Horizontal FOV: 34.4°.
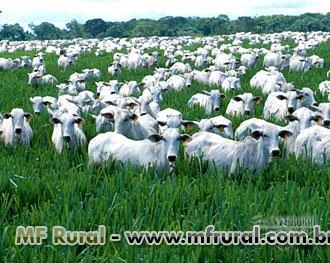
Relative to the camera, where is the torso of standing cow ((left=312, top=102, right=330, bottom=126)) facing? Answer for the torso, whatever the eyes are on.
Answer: toward the camera

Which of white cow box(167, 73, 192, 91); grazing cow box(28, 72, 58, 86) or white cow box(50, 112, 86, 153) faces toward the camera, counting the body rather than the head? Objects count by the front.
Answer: white cow box(50, 112, 86, 153)

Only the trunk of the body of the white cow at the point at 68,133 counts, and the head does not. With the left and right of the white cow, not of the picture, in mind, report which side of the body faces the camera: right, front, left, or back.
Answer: front

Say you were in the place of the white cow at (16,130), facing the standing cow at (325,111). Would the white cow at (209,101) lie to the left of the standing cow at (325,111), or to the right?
left

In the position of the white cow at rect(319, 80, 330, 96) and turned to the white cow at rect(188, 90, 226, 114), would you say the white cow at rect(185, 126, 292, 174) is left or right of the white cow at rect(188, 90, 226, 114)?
left

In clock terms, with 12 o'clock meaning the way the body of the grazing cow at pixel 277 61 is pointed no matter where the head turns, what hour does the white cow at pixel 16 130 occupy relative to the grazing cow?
The white cow is roughly at 2 o'clock from the grazing cow.

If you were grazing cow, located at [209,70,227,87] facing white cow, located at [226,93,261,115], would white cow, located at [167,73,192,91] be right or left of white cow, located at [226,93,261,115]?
right

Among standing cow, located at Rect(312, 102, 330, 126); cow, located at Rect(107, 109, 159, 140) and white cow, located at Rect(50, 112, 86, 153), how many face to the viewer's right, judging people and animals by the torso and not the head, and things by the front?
0

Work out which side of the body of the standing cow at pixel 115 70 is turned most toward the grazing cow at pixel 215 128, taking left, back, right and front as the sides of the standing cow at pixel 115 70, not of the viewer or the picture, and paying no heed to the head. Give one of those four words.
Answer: front

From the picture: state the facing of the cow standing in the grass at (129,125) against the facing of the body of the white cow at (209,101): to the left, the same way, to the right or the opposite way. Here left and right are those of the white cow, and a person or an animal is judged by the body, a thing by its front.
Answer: to the right

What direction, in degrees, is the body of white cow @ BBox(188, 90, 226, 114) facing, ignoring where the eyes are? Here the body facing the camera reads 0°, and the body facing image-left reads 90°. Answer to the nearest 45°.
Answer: approximately 315°

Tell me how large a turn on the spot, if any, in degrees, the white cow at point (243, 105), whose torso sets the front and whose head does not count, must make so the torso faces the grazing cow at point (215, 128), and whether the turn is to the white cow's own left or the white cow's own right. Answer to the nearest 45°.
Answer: approximately 45° to the white cow's own right

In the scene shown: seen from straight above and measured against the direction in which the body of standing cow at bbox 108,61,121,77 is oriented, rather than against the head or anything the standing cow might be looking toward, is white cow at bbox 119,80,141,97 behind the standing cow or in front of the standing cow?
in front

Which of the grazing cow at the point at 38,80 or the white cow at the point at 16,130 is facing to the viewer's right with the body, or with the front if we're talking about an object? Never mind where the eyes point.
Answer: the grazing cow
